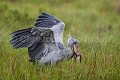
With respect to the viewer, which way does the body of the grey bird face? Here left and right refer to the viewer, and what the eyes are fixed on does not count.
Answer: facing to the right of the viewer
